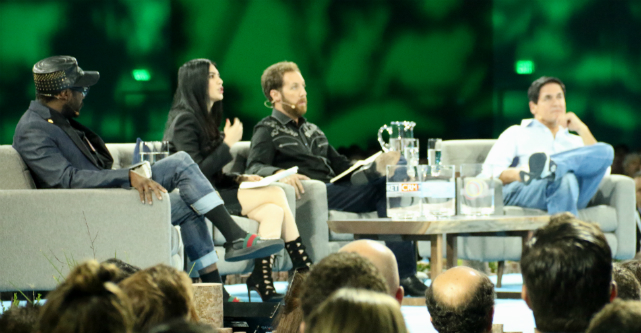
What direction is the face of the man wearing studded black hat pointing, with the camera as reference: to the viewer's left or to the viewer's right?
to the viewer's right

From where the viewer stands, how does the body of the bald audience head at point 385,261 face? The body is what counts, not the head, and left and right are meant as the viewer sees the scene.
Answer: facing away from the viewer

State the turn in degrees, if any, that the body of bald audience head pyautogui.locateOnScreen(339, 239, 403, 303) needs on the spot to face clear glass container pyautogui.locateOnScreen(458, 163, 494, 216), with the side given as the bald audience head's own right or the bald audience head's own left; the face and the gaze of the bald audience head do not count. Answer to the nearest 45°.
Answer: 0° — they already face it

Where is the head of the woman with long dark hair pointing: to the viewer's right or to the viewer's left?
to the viewer's right

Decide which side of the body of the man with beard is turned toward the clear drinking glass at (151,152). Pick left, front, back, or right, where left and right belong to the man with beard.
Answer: right

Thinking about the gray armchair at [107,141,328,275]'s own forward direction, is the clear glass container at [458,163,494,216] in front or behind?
in front

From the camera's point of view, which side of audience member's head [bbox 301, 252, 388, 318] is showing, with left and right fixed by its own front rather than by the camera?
back

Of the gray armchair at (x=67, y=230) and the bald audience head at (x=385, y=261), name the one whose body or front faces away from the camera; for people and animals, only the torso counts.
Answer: the bald audience head

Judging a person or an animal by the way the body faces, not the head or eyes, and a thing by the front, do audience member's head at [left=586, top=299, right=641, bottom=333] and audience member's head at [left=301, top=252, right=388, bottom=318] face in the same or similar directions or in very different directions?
same or similar directions

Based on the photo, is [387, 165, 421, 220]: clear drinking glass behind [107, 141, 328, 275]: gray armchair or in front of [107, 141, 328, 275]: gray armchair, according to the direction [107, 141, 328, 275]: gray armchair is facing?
in front

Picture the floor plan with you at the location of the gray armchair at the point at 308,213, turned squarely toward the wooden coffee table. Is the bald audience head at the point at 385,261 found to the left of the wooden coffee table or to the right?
right

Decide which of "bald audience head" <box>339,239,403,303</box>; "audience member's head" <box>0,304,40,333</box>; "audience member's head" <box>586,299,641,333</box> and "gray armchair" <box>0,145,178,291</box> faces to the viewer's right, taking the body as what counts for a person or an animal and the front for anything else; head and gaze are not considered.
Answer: the gray armchair
